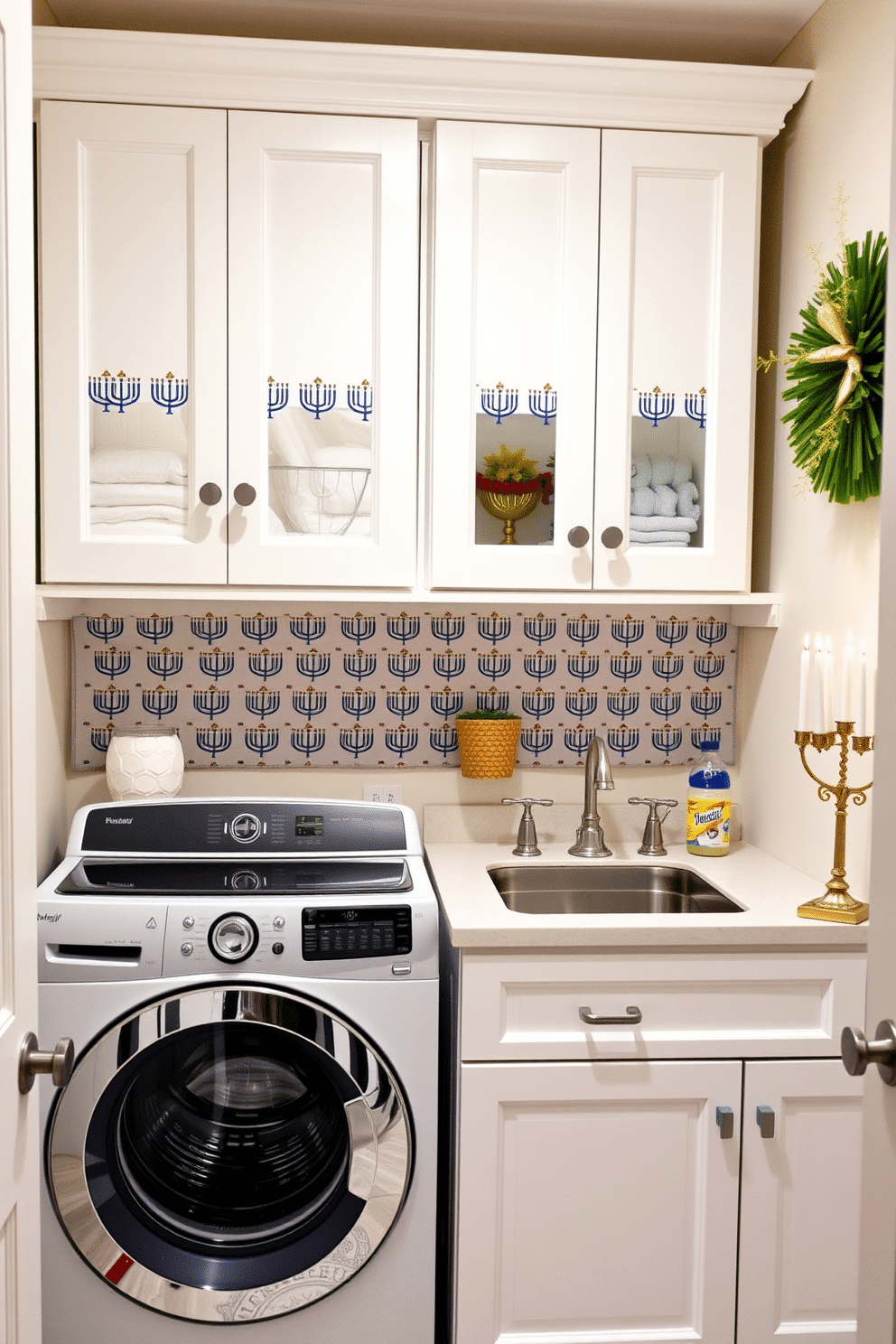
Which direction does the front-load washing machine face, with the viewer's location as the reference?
facing the viewer

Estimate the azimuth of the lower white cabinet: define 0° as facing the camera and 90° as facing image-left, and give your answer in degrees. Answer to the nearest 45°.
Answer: approximately 0°

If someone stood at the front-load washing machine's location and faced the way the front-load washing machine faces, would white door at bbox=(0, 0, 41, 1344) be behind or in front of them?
in front

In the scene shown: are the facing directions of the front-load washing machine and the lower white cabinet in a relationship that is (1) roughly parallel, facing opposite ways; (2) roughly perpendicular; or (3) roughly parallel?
roughly parallel

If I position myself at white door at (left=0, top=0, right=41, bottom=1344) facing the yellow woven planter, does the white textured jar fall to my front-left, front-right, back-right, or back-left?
front-left

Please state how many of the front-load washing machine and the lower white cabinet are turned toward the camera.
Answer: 2

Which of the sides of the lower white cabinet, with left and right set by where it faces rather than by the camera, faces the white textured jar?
right

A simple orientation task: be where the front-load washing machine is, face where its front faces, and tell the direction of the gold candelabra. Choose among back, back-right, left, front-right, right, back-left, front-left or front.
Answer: left
